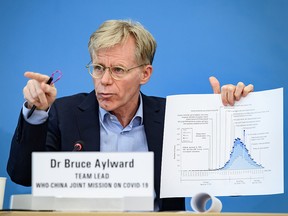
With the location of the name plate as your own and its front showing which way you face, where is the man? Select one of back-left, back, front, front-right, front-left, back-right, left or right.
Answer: back

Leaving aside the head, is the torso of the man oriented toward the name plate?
yes

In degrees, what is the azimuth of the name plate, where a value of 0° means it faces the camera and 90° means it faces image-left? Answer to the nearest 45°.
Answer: approximately 0°

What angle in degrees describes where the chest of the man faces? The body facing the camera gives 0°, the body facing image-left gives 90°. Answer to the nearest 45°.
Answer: approximately 0°

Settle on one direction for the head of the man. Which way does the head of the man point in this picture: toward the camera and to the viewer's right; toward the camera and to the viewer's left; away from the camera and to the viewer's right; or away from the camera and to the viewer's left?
toward the camera and to the viewer's left

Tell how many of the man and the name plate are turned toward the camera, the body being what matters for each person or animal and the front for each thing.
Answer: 2
